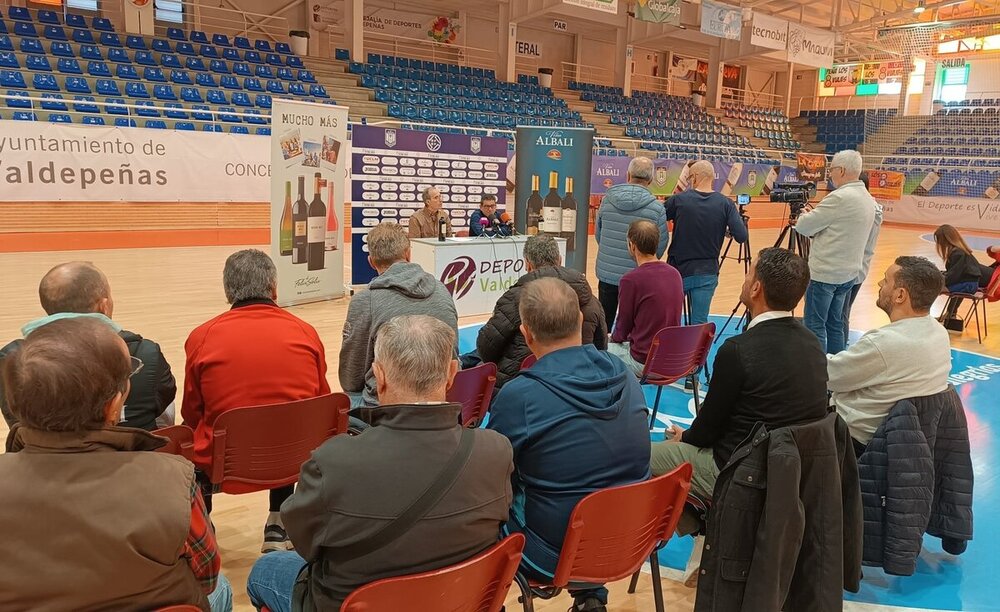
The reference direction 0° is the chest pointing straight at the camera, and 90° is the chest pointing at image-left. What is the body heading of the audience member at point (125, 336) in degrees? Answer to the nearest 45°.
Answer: approximately 180°

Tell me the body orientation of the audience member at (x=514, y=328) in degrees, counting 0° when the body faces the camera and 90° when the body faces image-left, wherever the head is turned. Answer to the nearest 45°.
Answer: approximately 180°

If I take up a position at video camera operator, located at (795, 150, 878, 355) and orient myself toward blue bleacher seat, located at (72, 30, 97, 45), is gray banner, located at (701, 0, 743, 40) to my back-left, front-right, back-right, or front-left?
front-right

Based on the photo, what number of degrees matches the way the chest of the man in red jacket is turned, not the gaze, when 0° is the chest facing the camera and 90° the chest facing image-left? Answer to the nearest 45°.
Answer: approximately 180°

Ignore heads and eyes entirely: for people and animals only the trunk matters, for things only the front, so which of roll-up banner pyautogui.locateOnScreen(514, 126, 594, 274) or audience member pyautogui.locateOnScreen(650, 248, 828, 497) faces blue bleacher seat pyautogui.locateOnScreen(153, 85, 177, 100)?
the audience member

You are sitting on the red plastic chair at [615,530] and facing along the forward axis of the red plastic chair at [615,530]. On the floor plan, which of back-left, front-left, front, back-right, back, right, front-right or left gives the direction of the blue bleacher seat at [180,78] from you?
front

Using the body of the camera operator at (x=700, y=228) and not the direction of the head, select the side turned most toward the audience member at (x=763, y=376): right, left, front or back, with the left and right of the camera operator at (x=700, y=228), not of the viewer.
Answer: back

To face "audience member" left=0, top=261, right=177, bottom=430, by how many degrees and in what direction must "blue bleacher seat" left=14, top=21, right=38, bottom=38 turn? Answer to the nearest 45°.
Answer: approximately 45° to its right

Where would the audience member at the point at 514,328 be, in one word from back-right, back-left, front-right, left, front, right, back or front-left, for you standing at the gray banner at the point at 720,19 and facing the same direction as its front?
front

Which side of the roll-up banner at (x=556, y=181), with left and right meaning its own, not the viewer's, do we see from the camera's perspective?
front

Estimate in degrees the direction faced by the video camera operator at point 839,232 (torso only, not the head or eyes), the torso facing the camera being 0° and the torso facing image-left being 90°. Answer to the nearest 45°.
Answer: approximately 135°

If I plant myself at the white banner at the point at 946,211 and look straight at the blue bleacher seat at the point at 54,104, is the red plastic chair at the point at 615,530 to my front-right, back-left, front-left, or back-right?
front-left

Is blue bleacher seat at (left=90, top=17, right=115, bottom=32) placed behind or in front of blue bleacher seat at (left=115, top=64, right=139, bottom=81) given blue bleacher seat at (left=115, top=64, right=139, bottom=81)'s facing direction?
behind

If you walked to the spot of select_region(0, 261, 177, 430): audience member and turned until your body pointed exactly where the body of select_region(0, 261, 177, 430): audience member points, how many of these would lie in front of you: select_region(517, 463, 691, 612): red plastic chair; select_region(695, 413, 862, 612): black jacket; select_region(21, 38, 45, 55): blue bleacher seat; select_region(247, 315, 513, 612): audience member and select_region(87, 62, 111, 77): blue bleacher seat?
2

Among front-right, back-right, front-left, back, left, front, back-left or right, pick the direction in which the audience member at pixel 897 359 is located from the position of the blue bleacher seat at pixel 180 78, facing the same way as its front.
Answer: front-right

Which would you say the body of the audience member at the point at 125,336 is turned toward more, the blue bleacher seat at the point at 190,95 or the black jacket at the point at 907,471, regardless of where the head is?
the blue bleacher seat

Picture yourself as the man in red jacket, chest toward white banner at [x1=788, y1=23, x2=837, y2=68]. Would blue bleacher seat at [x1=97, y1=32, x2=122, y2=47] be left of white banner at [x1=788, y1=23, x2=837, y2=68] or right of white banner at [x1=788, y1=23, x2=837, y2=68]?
left

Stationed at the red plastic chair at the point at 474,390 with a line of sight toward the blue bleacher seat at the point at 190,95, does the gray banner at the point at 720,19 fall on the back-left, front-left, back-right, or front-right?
front-right

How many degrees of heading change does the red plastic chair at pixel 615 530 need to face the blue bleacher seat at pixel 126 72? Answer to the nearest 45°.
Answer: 0° — it already faces it

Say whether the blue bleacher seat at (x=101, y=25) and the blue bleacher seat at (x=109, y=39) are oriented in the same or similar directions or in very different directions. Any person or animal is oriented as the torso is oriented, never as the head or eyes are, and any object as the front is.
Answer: same or similar directions
